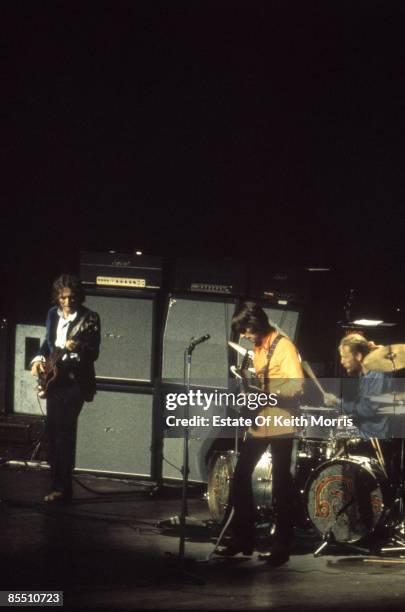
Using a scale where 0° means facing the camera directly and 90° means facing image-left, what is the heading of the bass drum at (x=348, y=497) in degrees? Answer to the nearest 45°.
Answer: approximately 0°

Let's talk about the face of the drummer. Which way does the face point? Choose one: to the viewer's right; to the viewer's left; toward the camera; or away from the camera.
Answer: to the viewer's left

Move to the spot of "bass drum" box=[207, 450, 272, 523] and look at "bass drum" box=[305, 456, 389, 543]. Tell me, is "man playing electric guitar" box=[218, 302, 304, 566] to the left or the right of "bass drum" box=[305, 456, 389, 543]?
right

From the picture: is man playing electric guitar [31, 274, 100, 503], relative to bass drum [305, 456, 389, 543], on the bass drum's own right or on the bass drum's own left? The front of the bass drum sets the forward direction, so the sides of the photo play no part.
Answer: on the bass drum's own right

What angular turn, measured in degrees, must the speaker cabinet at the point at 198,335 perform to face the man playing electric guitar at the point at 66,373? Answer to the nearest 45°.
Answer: approximately 45° to its right
